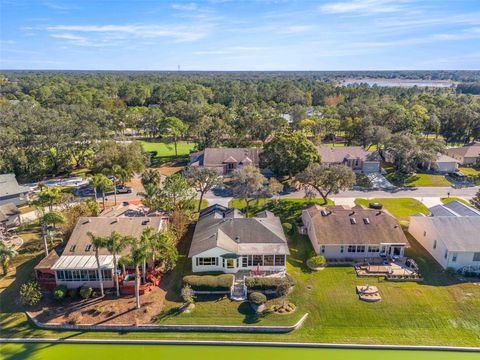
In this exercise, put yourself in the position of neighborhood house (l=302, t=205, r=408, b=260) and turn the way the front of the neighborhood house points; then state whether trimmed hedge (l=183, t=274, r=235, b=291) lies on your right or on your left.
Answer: on your left

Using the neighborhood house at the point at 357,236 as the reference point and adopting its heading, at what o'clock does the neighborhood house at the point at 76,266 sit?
the neighborhood house at the point at 76,266 is roughly at 8 o'clock from the neighborhood house at the point at 357,236.

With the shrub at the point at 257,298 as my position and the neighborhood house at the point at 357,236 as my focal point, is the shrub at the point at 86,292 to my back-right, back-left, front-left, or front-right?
back-left

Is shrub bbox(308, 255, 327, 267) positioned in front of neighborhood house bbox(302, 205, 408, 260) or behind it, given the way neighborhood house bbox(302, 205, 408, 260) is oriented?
behind

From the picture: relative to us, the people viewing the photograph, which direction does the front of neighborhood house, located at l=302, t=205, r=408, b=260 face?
facing away from the viewer

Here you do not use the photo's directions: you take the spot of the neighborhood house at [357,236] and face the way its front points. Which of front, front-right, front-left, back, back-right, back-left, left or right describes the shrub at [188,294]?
back-left

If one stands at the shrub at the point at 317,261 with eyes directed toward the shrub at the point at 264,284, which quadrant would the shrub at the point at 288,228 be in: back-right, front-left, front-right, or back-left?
back-right

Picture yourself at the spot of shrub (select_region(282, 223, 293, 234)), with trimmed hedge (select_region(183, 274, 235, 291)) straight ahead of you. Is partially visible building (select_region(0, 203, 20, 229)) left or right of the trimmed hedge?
right

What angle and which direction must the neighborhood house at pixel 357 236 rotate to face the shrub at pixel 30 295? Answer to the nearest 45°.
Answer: approximately 135° to its left

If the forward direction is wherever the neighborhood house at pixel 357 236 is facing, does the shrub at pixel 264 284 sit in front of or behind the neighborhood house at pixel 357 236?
behind

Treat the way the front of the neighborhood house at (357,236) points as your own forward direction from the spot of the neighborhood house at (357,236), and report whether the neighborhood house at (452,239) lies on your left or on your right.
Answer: on your right
